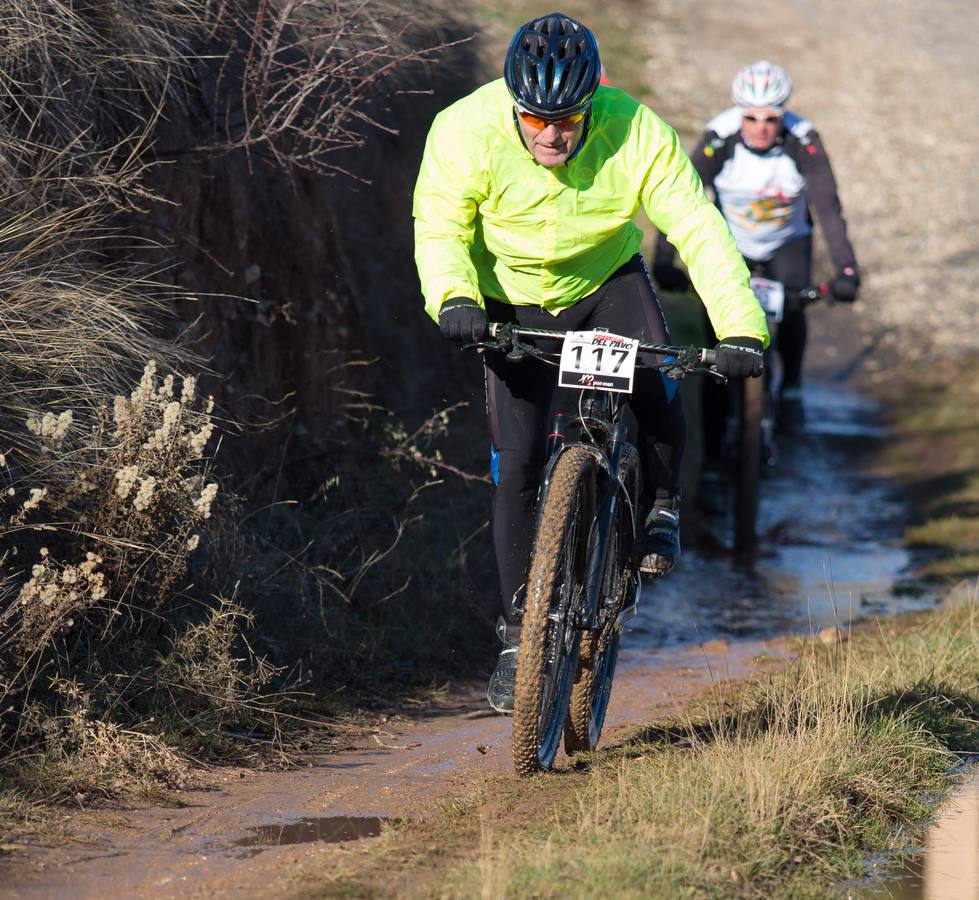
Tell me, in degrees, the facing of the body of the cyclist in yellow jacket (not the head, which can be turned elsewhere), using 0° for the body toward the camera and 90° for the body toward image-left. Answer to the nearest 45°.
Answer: approximately 0°

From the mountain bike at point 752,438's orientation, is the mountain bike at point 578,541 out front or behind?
out front

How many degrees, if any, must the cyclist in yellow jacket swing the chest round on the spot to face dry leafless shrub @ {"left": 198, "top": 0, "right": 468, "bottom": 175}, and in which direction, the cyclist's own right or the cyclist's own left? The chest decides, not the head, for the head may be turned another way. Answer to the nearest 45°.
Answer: approximately 135° to the cyclist's own right

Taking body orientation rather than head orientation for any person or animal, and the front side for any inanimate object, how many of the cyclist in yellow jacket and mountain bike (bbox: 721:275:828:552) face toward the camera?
2

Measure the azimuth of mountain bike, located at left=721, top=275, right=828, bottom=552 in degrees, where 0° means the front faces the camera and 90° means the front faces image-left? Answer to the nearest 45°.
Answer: approximately 0°

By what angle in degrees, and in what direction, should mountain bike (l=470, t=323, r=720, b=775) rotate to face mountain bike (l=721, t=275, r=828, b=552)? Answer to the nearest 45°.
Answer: approximately 180°
